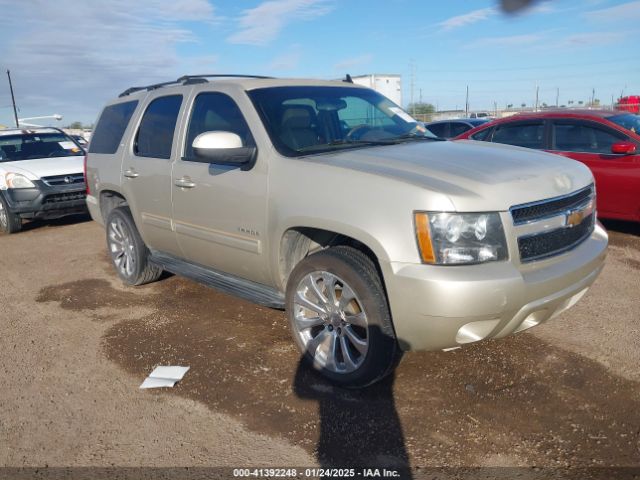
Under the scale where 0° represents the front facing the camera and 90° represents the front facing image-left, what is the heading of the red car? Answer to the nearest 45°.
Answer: approximately 315°

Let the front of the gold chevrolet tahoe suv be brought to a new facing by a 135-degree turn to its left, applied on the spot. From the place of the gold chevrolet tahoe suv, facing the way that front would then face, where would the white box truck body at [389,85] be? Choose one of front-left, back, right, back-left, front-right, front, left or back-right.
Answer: front

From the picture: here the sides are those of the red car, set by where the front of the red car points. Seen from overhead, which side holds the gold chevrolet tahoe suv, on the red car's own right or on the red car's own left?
on the red car's own right

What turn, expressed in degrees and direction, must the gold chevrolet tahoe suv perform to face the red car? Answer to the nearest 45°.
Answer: approximately 90° to its left

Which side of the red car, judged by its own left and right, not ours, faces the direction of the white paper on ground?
right

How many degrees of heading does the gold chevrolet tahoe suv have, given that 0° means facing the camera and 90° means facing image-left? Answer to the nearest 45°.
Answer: approximately 315°

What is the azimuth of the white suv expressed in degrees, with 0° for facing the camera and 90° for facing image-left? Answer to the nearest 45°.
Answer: approximately 315°

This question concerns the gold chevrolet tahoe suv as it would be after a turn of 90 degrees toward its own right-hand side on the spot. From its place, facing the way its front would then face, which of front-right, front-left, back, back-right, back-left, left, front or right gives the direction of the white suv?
right
